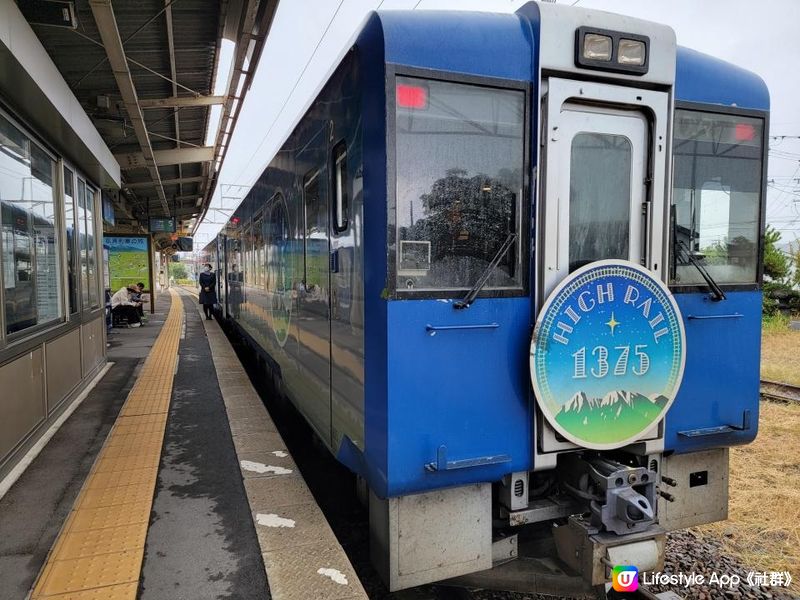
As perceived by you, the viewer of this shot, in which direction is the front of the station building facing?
facing to the right of the viewer

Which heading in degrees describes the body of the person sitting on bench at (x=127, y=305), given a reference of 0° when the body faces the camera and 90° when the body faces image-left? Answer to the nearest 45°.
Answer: approximately 270°

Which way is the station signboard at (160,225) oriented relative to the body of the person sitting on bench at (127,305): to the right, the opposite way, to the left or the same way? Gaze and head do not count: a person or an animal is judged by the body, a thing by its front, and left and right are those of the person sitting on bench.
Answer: to the right

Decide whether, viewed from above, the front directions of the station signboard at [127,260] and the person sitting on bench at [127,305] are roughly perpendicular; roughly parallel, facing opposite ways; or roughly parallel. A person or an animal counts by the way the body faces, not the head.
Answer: roughly perpendicular

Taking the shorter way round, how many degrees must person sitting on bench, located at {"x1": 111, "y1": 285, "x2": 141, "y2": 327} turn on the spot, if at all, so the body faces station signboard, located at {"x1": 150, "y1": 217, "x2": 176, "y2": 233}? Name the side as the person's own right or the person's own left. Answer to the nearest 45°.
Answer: approximately 90° to the person's own left
